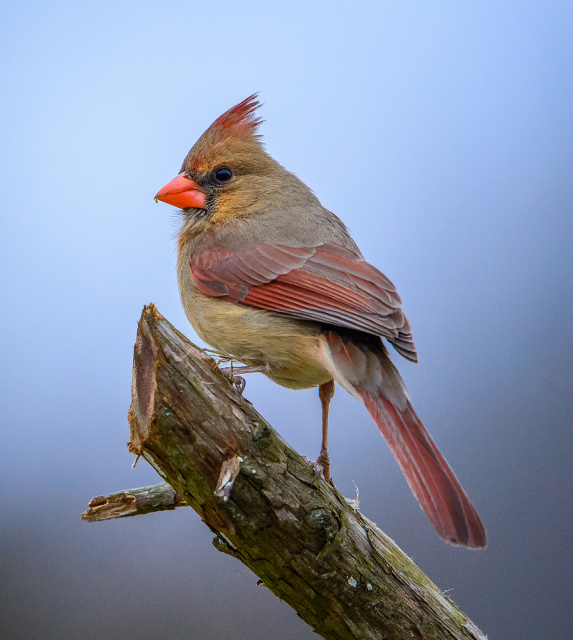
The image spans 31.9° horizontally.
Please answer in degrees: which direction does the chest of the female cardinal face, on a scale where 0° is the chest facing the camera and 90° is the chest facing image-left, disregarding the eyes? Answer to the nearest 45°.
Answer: approximately 90°
